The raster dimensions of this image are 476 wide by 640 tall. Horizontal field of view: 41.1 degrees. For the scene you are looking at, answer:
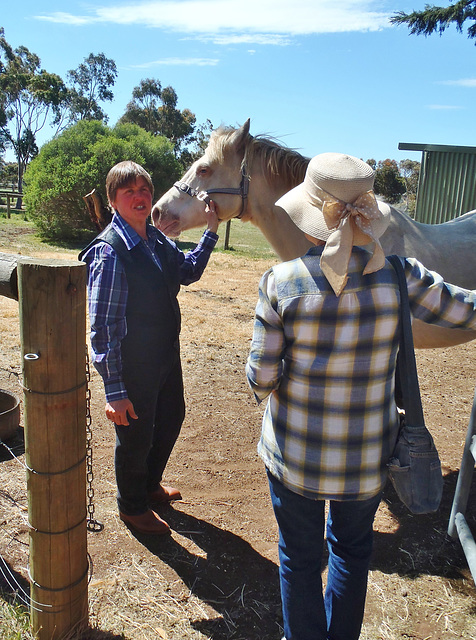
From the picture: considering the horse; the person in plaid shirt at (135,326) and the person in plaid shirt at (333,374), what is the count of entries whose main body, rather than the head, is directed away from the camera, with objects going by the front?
1

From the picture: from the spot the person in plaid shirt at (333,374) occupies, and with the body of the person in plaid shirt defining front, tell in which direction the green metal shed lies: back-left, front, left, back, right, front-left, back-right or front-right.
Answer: front

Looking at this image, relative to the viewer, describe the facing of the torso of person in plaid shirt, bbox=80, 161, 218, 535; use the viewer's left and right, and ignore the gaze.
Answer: facing the viewer and to the right of the viewer

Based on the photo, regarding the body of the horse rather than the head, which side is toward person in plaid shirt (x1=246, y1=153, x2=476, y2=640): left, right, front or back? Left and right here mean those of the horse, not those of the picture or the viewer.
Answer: left

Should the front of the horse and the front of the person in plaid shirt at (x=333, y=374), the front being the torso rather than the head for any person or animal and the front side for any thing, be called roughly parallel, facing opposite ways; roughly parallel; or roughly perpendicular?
roughly perpendicular

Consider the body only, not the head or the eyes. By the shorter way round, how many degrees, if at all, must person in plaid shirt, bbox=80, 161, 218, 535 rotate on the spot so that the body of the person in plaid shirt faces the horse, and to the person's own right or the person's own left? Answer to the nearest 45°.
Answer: approximately 90° to the person's own left

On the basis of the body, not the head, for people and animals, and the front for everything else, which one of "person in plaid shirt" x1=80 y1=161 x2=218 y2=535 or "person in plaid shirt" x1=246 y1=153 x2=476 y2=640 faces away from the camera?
"person in plaid shirt" x1=246 y1=153 x2=476 y2=640

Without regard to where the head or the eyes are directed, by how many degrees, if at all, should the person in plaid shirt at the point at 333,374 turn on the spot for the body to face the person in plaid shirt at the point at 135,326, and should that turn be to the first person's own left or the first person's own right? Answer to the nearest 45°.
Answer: approximately 45° to the first person's own left

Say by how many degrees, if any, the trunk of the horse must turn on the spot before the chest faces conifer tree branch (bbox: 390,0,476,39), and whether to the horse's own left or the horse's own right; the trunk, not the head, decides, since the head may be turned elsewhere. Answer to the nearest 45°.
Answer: approximately 90° to the horse's own right

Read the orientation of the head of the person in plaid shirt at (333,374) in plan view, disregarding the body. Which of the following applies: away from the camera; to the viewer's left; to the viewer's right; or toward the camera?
away from the camera

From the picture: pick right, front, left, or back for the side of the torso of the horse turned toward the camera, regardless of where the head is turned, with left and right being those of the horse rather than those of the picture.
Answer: left

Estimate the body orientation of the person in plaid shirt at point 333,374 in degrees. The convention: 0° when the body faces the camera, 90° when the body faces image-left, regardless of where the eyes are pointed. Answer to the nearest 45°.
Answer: approximately 180°

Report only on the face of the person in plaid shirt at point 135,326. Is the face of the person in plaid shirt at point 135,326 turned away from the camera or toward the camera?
toward the camera

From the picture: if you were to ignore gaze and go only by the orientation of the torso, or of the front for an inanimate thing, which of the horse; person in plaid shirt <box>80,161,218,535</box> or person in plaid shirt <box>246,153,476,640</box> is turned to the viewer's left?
the horse
